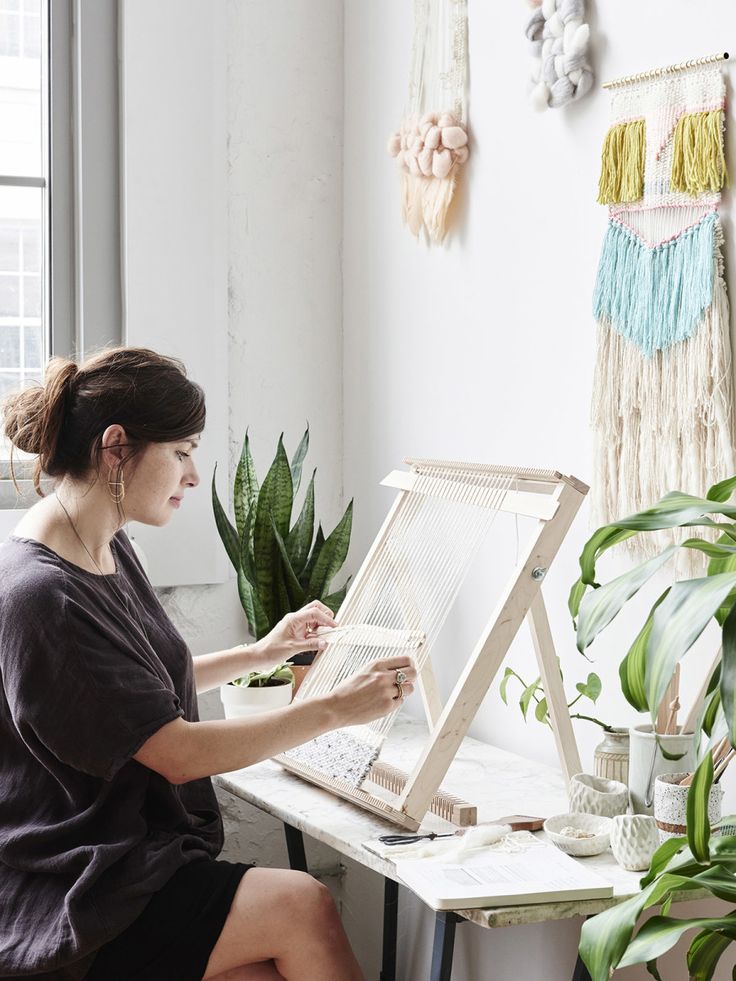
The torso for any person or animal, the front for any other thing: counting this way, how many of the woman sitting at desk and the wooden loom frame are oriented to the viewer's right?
1

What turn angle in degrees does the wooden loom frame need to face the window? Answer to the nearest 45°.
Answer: approximately 90° to its right

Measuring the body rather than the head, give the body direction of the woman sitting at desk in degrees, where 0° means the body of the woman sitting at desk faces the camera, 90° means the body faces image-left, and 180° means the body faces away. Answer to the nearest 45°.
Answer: approximately 270°

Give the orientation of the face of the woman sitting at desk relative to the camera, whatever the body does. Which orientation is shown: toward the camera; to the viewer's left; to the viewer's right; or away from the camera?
to the viewer's right

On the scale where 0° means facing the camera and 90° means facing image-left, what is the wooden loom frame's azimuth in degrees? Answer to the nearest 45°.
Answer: approximately 45°
